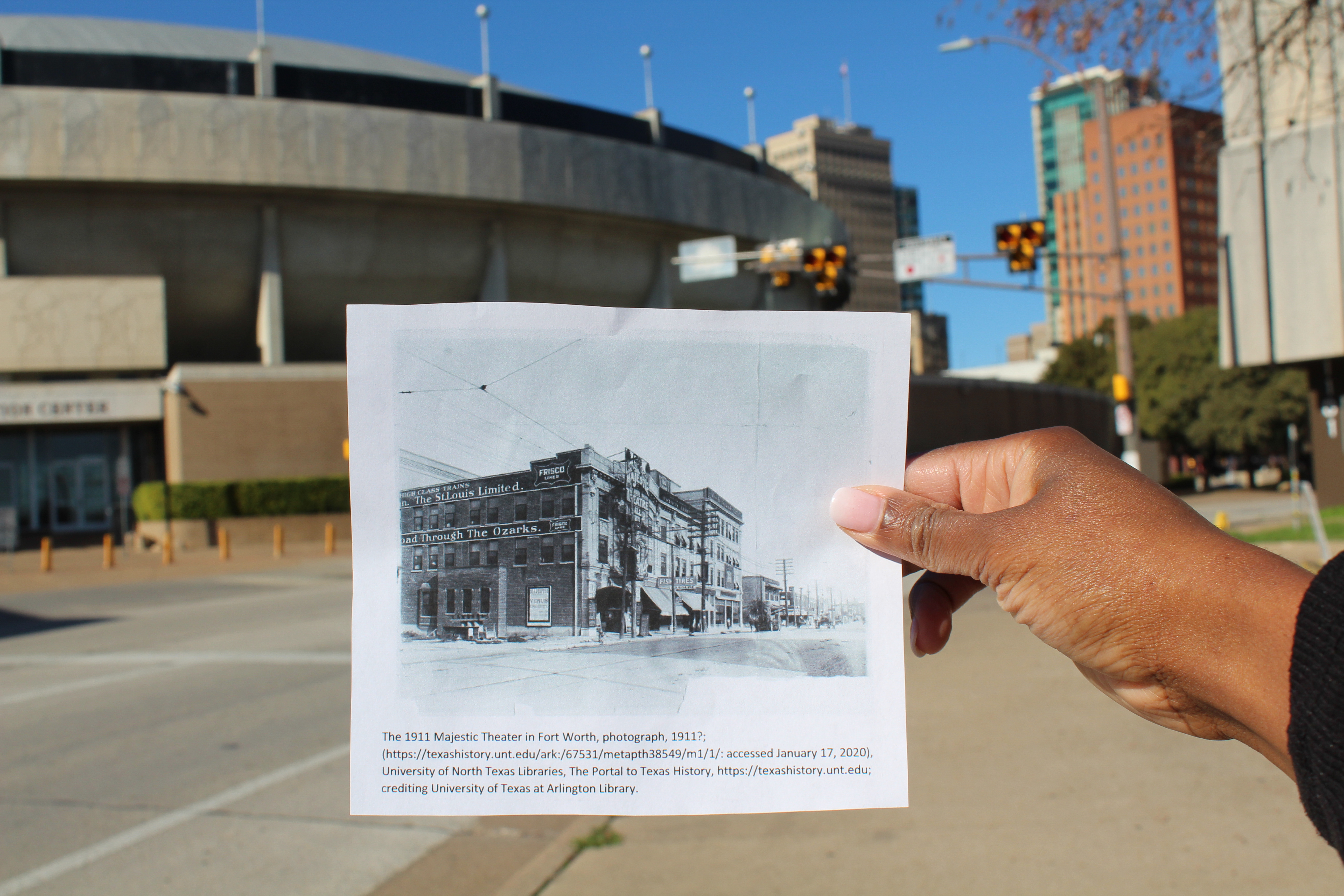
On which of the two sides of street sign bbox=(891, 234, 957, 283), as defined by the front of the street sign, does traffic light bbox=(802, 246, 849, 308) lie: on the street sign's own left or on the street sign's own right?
on the street sign's own right

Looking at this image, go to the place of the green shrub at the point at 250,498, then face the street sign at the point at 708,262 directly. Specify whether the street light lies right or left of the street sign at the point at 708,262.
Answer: right

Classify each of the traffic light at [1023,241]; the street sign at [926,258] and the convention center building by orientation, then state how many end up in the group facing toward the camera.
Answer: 3

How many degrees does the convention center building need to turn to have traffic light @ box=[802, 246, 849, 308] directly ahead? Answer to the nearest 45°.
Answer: approximately 45° to its left

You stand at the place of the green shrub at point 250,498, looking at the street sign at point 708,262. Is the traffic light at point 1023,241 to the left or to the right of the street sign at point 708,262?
right

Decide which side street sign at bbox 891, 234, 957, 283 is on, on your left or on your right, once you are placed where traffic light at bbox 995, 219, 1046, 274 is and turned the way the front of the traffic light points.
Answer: on your right

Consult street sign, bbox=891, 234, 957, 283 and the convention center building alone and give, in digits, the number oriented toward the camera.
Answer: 2

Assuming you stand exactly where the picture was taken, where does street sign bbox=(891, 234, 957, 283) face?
facing the viewer

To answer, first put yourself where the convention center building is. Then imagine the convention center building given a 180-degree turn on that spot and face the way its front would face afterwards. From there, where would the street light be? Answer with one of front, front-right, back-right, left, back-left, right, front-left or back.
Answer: back-right

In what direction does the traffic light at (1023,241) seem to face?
toward the camera
